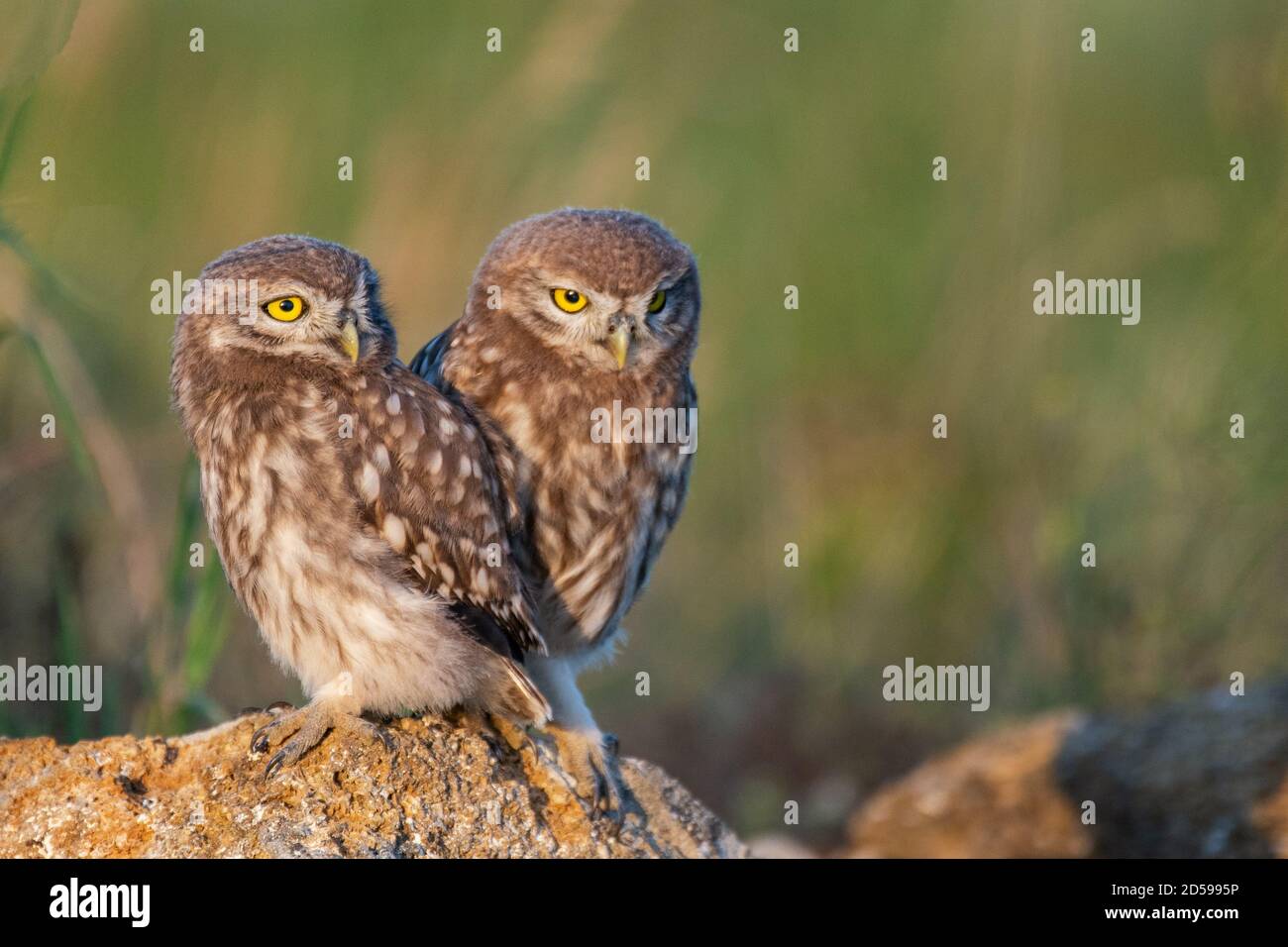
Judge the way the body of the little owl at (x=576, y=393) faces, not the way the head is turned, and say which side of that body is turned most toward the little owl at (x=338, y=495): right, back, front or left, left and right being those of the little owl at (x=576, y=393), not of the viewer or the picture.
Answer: right

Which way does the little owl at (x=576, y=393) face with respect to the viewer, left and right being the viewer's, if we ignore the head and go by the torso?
facing the viewer and to the right of the viewer

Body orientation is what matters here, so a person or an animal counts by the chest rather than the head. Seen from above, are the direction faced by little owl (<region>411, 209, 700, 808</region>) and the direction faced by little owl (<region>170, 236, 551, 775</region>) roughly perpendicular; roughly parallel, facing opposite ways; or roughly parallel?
roughly perpendicular

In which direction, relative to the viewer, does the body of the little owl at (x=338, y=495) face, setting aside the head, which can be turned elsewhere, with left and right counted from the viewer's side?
facing the viewer and to the left of the viewer

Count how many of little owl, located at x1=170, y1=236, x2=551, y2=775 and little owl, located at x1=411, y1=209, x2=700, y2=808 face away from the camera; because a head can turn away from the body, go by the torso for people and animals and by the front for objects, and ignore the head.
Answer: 0

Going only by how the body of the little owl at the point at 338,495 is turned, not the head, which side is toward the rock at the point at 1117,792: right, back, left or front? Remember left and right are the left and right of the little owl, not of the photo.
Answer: back

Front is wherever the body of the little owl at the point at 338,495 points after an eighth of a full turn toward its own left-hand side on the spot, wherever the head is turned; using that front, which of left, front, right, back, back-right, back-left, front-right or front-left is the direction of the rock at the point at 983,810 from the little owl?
back-left

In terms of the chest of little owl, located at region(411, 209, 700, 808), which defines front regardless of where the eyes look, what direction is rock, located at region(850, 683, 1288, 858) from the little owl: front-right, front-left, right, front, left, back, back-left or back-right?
left

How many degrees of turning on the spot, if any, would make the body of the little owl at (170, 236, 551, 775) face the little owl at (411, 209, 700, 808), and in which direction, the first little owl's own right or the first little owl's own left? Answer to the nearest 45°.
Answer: approximately 180°

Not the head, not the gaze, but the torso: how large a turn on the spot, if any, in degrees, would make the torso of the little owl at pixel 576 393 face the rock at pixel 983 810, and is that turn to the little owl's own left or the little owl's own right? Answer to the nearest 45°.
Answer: approximately 90° to the little owl's own left
